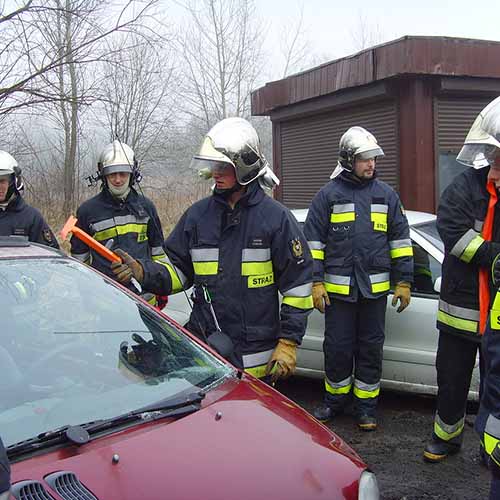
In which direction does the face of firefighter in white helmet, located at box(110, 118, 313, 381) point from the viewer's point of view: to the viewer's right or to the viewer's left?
to the viewer's left

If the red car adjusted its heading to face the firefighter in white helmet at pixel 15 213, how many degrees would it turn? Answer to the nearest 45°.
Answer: approximately 135° to its left

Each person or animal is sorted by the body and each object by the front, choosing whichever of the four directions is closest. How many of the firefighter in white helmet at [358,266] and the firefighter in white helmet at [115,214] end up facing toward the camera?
2

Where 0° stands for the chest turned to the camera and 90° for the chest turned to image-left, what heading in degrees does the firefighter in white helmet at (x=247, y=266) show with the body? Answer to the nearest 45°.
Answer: approximately 45°

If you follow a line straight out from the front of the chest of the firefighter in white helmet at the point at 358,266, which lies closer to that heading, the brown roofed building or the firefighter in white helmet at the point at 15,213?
the firefighter in white helmet
